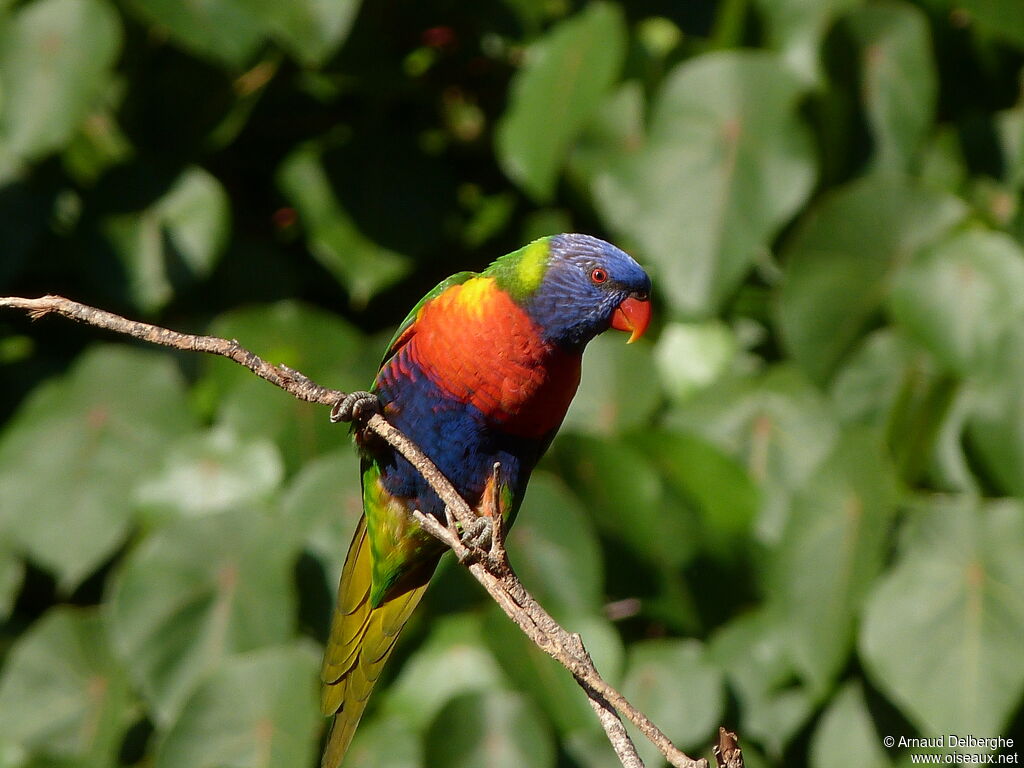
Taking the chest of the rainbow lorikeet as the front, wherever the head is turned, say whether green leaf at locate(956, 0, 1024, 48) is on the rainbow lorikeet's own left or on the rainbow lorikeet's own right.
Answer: on the rainbow lorikeet's own left

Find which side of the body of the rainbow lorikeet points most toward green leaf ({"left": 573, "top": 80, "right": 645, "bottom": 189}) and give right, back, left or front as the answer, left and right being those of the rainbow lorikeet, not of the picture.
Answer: left

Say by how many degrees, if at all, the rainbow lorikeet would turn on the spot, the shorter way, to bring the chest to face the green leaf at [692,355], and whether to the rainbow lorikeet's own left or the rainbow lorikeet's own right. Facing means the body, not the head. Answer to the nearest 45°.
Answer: approximately 90° to the rainbow lorikeet's own left

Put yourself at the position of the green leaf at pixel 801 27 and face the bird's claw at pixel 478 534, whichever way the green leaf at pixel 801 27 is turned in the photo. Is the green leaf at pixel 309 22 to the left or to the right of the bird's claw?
right

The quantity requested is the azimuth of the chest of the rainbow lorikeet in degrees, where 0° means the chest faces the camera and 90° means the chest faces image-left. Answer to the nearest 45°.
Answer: approximately 315°
